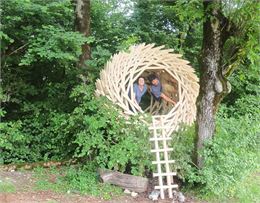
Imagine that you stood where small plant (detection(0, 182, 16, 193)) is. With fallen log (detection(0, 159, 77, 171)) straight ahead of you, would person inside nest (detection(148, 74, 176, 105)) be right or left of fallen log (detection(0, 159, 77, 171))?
right

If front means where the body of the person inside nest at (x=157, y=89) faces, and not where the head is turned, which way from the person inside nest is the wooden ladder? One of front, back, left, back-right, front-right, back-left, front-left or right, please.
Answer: front-right

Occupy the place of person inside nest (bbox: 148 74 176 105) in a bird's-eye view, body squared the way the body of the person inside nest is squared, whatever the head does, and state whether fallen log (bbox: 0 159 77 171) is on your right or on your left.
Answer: on your right

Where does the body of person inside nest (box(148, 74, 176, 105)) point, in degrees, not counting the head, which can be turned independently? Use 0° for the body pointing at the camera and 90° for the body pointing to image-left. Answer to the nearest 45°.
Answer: approximately 315°

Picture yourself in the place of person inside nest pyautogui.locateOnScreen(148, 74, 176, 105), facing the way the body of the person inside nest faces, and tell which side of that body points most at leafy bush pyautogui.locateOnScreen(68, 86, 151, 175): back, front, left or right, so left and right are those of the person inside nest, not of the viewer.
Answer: right

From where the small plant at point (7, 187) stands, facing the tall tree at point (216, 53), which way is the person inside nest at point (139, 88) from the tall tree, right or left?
left

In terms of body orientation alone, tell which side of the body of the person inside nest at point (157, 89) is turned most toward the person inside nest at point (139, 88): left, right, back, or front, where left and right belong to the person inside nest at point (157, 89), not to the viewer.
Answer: right

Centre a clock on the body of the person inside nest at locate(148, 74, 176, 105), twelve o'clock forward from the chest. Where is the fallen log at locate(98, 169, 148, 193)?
The fallen log is roughly at 2 o'clock from the person inside nest.

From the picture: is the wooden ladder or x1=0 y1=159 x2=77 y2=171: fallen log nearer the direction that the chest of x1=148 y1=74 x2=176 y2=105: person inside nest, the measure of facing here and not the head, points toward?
the wooden ladder
